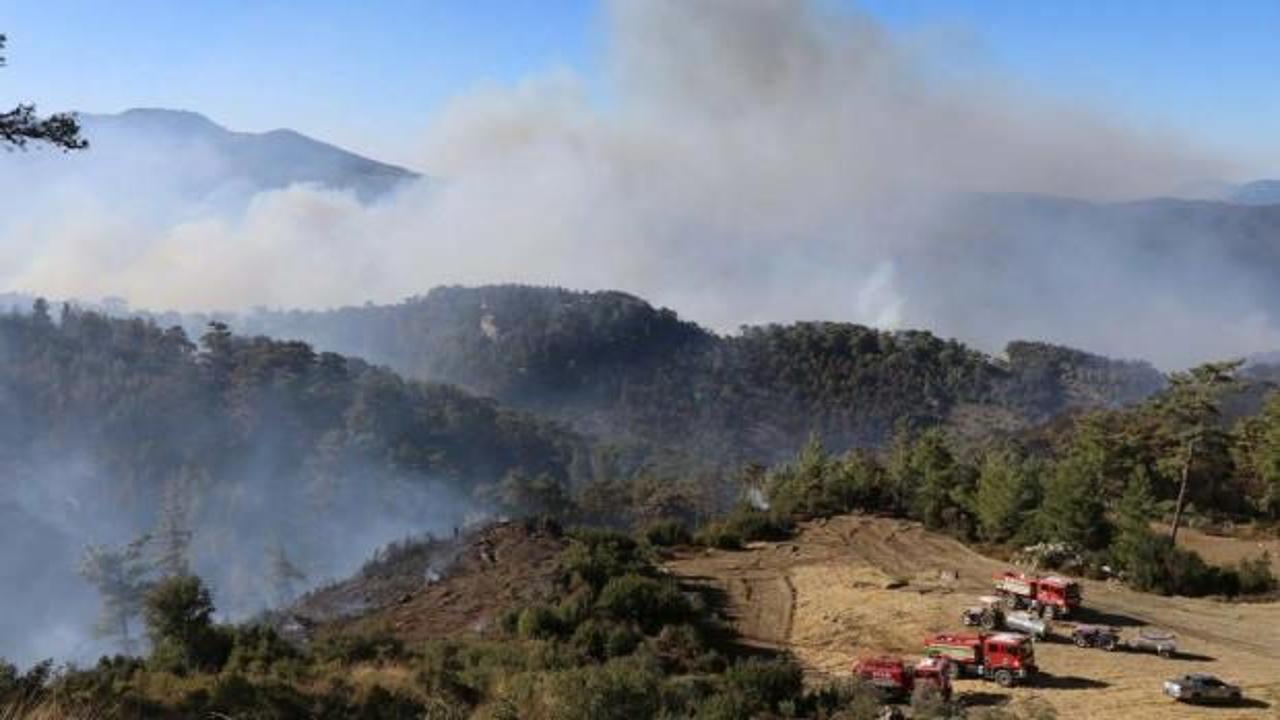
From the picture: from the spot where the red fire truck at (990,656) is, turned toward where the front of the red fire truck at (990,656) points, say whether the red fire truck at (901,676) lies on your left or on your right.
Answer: on your right

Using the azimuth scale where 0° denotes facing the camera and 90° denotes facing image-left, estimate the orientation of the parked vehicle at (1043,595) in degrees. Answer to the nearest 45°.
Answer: approximately 315°

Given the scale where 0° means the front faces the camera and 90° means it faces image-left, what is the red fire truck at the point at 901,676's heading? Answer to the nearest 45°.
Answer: approximately 315°

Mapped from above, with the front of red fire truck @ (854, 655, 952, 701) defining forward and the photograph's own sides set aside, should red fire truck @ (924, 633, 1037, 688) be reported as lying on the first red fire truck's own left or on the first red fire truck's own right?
on the first red fire truck's own left

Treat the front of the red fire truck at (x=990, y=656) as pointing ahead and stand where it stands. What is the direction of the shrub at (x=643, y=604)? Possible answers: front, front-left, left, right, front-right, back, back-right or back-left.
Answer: back-right

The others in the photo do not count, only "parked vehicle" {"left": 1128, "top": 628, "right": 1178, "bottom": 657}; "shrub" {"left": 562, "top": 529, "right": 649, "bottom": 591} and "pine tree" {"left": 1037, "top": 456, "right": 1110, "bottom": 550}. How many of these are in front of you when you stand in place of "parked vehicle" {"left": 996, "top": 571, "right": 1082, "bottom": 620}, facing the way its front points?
1

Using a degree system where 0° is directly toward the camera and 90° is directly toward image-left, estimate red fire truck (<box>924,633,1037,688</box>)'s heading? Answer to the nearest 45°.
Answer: approximately 315°
